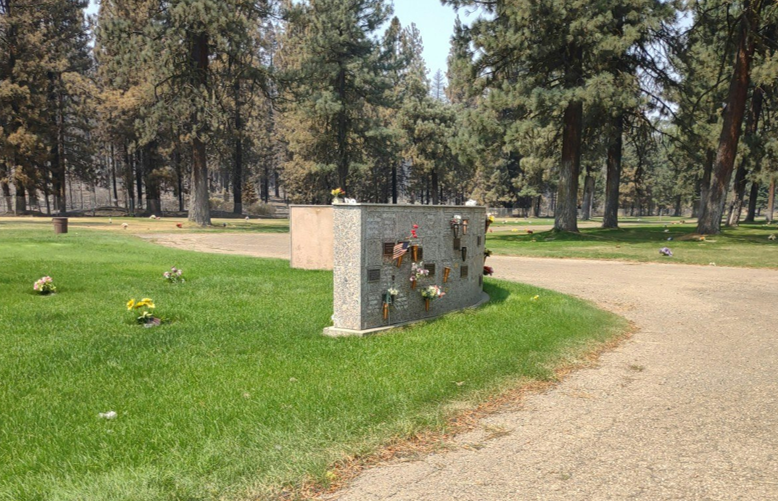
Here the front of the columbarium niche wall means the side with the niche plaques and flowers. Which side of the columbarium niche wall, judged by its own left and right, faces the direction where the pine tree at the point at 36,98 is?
back

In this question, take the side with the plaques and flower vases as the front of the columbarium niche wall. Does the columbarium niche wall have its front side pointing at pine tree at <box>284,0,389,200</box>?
no

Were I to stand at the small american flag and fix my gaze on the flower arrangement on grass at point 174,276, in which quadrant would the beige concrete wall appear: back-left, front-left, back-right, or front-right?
front-right

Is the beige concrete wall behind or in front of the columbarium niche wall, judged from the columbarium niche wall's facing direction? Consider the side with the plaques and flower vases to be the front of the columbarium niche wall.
behind

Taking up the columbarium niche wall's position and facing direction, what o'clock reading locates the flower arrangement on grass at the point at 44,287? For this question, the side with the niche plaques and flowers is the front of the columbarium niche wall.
The flower arrangement on grass is roughly at 5 o'clock from the columbarium niche wall.

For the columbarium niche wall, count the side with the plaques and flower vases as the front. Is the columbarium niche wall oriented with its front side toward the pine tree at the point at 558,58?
no

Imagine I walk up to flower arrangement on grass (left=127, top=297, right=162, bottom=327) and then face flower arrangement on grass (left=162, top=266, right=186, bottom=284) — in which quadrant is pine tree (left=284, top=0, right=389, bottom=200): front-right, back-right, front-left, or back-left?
front-right

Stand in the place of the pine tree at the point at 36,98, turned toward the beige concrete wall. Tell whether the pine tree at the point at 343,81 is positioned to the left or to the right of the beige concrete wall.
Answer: left

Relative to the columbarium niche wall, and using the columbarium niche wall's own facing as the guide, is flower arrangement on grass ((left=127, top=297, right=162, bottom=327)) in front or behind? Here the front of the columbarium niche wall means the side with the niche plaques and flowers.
behind
